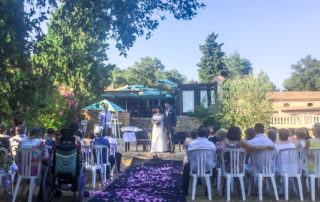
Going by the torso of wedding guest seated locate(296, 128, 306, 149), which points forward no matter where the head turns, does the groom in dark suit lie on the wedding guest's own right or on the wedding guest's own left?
on the wedding guest's own left

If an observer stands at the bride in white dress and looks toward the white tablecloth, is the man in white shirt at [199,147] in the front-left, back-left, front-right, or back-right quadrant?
back-left

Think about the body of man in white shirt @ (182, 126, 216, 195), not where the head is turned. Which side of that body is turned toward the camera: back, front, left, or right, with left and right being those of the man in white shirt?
back

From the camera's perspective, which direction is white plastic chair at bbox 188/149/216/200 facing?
away from the camera

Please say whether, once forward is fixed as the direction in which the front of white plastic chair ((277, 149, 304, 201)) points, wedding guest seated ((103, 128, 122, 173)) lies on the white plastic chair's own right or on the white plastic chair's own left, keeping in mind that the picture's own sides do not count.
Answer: on the white plastic chair's own left

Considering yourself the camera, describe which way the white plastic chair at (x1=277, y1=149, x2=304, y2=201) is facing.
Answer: facing away from the viewer

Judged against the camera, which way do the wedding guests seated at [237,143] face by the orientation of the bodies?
away from the camera

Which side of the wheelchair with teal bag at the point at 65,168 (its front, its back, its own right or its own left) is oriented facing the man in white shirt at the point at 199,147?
right

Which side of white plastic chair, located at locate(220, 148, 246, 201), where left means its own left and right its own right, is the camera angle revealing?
back

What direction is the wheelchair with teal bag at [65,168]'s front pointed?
away from the camera

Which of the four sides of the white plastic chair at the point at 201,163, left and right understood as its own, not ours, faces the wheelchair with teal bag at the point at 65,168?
left

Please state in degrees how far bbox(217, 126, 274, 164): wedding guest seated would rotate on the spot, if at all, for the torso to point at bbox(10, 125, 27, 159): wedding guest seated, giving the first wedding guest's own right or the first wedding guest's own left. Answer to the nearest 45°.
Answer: approximately 90° to the first wedding guest's own left

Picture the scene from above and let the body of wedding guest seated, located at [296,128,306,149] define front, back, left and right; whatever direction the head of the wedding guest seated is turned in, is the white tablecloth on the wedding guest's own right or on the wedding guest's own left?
on the wedding guest's own left

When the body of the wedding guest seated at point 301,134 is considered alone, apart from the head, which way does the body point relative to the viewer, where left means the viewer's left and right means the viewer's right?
facing away from the viewer
